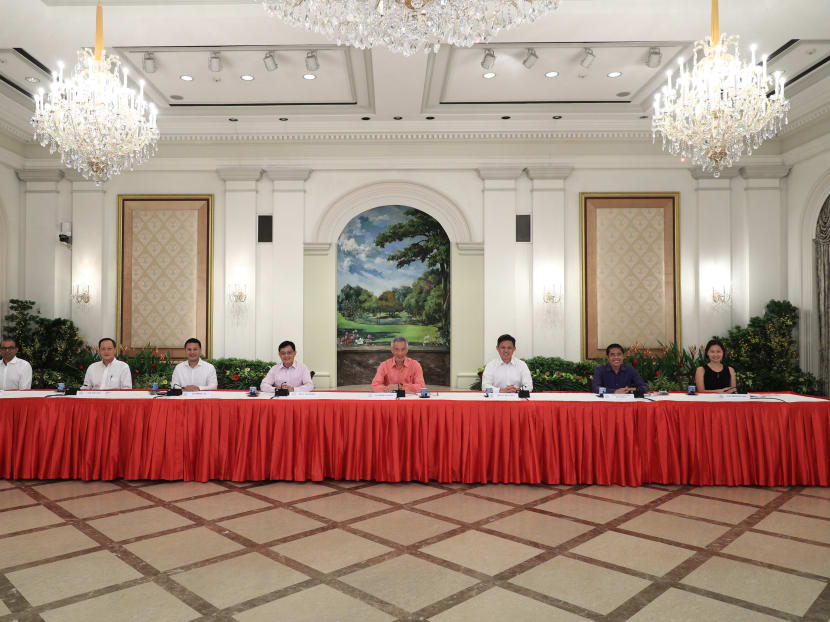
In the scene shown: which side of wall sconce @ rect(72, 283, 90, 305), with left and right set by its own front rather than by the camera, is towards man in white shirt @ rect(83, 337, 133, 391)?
front

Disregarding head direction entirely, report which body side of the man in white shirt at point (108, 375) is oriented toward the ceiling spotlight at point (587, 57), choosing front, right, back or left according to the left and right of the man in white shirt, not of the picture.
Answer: left

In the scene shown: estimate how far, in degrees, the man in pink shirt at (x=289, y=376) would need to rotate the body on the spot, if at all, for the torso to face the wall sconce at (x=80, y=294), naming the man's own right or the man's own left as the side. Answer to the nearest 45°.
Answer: approximately 135° to the man's own right

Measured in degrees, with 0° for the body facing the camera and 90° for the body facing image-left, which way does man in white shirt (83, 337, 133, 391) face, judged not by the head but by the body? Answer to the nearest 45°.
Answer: approximately 0°

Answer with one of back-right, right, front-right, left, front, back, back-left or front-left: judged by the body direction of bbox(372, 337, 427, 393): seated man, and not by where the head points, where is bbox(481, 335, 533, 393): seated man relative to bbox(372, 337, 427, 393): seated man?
left

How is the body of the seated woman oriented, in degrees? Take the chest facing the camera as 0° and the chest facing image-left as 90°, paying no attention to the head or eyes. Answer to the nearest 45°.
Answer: approximately 0°

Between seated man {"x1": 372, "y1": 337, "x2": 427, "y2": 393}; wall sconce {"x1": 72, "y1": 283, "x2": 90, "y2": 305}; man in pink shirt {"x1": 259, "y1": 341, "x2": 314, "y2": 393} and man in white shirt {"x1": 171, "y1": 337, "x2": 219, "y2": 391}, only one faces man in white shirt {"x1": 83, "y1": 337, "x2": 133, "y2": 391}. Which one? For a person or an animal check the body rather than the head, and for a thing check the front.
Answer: the wall sconce

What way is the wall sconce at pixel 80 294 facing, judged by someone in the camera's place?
facing the viewer

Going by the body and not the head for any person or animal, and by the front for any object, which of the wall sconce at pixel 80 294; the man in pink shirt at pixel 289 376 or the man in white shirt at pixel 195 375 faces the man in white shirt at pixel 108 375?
the wall sconce

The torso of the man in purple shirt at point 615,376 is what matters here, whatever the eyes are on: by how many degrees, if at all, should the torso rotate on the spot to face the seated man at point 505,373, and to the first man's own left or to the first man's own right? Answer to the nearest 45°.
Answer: approximately 90° to the first man's own right

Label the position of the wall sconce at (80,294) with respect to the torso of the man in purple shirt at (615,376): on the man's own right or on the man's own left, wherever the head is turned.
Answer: on the man's own right
